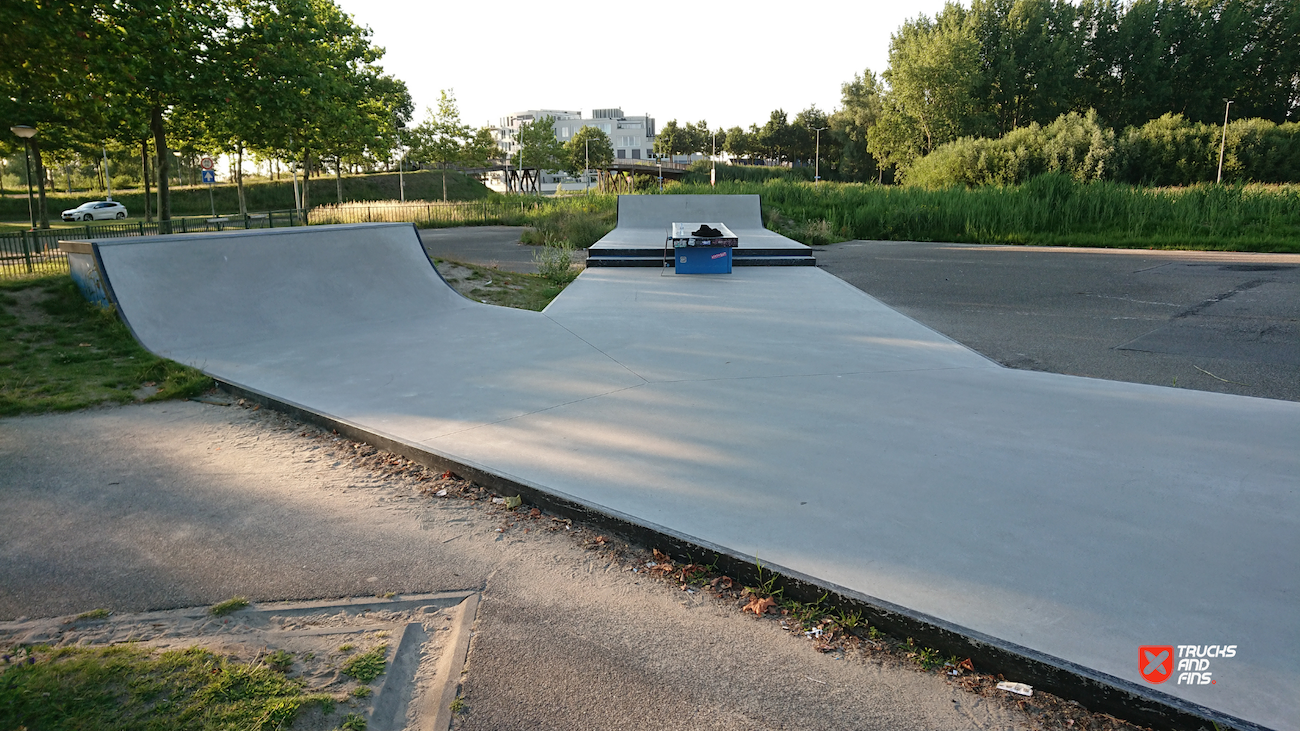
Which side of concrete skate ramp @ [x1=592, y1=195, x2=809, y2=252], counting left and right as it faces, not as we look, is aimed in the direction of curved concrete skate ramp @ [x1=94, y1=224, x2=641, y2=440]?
front

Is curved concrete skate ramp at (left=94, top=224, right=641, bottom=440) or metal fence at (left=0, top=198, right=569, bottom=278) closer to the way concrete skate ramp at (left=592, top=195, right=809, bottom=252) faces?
the curved concrete skate ramp

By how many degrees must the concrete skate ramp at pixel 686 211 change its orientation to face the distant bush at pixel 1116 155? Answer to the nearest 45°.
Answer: approximately 135° to its left

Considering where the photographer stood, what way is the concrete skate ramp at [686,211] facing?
facing the viewer

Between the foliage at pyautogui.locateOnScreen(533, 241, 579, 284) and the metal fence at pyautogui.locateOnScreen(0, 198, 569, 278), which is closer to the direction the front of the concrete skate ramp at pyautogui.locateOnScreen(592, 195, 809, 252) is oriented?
the foliage

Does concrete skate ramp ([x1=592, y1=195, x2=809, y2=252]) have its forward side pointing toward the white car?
no

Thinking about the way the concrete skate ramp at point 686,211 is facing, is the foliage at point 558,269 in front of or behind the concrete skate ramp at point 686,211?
in front

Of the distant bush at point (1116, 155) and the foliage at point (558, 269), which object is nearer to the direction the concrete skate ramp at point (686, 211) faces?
the foliage

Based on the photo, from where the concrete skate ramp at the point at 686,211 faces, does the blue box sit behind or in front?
in front

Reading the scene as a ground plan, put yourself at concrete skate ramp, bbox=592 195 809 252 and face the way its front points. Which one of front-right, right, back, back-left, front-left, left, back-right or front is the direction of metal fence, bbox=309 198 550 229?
back-right
